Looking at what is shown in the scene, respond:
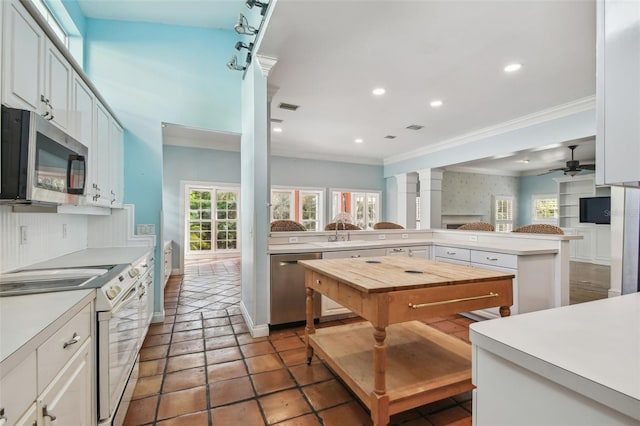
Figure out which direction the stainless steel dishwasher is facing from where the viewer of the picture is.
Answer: facing the viewer

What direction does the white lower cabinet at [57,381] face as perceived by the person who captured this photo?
facing the viewer and to the right of the viewer

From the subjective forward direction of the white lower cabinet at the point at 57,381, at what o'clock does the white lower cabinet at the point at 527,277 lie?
the white lower cabinet at the point at 527,277 is roughly at 11 o'clock from the white lower cabinet at the point at 57,381.

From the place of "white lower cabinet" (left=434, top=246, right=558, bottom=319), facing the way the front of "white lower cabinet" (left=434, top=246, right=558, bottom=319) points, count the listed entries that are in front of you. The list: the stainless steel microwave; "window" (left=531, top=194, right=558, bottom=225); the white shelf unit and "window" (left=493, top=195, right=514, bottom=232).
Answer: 1

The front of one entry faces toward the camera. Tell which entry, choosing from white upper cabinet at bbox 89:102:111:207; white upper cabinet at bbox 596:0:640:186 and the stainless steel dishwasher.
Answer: the stainless steel dishwasher

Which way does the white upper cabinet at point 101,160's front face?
to the viewer's right

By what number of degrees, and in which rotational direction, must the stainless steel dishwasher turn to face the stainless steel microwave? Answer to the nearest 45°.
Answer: approximately 45° to its right

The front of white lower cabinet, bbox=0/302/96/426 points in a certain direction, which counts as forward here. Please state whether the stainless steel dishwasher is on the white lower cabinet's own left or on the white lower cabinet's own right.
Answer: on the white lower cabinet's own left

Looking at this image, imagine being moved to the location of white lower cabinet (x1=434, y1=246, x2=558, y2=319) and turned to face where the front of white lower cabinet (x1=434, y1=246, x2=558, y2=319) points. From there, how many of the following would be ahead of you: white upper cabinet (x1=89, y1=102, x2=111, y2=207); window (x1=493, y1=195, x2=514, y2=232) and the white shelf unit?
1

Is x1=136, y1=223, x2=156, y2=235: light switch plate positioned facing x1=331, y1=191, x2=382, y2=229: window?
no

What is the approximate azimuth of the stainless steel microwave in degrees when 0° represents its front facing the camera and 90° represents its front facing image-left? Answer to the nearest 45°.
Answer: approximately 315°

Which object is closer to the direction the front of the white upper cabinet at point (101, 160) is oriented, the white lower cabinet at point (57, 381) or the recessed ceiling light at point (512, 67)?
the recessed ceiling light

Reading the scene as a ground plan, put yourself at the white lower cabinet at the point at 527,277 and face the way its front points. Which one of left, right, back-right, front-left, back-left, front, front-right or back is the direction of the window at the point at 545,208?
back-right

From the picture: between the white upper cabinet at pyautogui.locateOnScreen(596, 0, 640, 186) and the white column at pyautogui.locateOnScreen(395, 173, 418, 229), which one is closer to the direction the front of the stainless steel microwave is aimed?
the white upper cabinet

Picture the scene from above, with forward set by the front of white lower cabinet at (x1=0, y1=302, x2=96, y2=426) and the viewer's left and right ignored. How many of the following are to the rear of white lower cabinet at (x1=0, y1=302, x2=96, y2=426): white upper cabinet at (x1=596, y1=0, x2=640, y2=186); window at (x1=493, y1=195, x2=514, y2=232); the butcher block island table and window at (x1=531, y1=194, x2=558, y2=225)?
0

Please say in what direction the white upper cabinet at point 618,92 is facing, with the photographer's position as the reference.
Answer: facing to the left of the viewer
